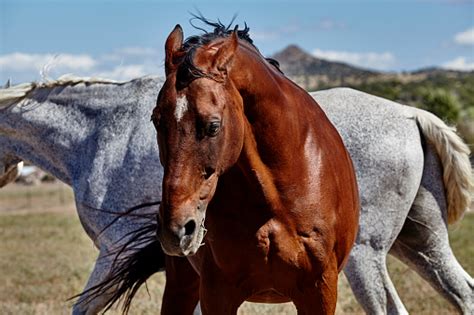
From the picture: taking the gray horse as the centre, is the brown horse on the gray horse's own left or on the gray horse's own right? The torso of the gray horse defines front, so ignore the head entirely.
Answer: on the gray horse's own left

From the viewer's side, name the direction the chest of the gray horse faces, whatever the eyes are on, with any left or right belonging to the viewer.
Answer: facing to the left of the viewer

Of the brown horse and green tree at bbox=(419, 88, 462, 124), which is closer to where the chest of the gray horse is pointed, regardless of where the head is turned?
the brown horse

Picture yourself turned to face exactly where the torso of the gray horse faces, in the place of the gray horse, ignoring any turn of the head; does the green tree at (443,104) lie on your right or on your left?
on your right
